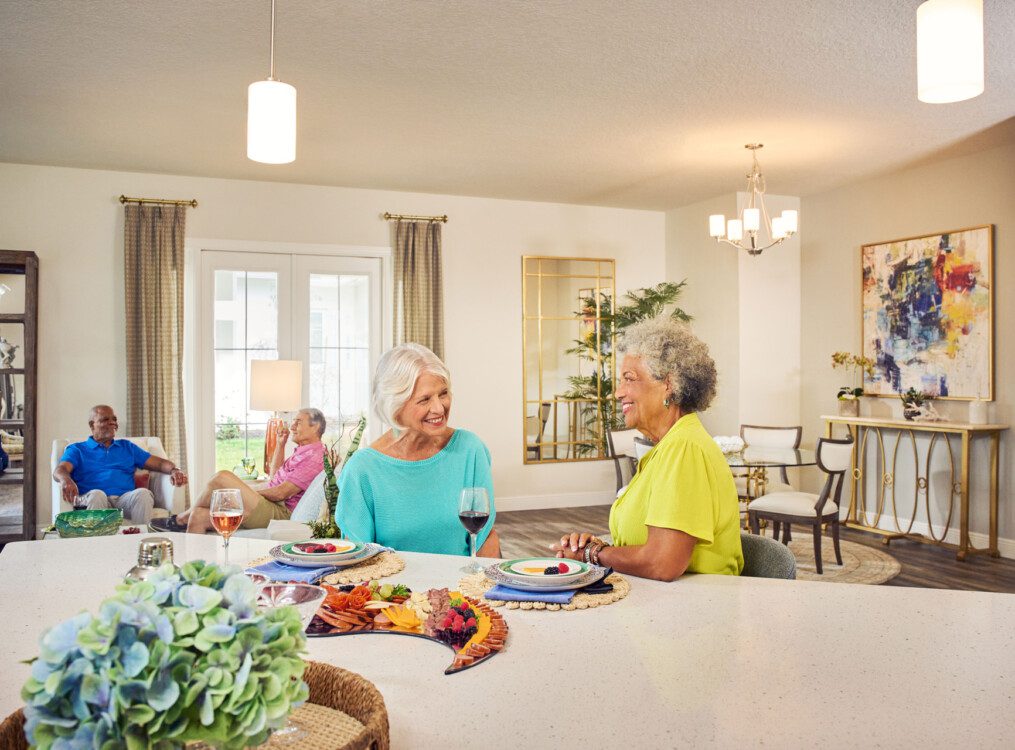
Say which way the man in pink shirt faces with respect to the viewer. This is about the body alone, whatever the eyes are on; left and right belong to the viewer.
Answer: facing to the left of the viewer

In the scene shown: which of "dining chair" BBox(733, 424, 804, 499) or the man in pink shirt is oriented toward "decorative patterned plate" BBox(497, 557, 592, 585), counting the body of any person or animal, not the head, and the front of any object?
the dining chair

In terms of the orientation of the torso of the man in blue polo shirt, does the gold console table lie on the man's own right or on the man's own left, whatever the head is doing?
on the man's own left

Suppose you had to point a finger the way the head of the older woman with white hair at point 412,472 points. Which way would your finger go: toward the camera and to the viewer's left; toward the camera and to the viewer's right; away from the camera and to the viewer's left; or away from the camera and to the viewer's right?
toward the camera and to the viewer's right

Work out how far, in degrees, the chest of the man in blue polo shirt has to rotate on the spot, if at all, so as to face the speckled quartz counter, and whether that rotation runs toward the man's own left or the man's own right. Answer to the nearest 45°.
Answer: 0° — they already face it

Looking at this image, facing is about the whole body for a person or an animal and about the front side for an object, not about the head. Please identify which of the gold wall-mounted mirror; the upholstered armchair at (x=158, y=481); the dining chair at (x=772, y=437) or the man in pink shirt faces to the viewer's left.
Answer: the man in pink shirt

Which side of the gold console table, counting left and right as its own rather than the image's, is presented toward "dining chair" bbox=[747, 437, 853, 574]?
front

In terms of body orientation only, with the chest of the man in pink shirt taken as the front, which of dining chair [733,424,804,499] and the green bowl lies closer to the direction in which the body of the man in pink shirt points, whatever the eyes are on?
the green bowl

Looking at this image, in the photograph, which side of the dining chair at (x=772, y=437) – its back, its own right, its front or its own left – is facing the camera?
front

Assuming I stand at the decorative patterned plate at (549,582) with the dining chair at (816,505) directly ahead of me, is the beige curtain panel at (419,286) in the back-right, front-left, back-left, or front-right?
front-left

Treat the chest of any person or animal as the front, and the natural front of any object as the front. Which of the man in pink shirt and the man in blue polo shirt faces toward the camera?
the man in blue polo shirt

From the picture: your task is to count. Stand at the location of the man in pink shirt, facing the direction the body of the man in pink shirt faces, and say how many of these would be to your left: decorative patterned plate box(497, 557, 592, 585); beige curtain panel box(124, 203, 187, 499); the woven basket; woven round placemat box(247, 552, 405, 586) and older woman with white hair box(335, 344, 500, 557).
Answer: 4

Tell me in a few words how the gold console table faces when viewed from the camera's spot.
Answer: facing the viewer and to the left of the viewer

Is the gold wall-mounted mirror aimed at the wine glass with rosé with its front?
yes

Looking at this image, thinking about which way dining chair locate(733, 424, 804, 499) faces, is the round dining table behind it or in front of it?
in front

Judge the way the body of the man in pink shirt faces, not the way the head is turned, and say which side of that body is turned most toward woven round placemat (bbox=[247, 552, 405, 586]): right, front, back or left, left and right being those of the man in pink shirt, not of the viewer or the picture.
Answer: left

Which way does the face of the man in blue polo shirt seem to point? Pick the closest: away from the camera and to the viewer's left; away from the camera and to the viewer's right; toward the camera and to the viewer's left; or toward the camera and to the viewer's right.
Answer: toward the camera and to the viewer's right

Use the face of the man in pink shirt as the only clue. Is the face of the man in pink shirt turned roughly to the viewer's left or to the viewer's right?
to the viewer's left

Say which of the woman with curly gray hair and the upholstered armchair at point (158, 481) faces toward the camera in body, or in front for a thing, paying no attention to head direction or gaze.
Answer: the upholstered armchair

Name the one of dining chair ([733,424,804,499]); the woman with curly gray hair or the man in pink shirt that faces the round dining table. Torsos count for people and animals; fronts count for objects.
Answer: the dining chair

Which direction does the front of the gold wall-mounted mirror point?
toward the camera
